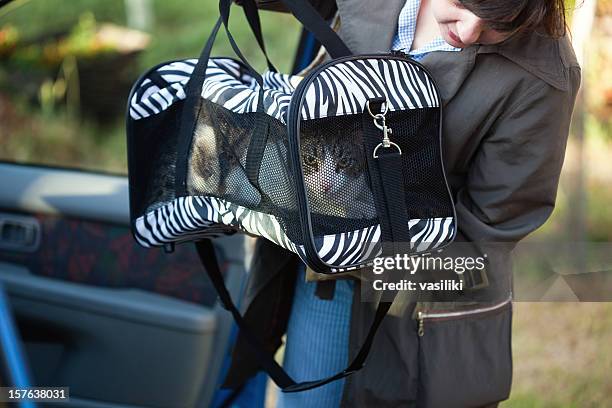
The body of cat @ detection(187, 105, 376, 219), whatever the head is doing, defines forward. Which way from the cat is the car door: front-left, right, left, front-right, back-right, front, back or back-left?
back

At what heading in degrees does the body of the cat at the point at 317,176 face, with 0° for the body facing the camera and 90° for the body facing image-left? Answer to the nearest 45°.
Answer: approximately 315°

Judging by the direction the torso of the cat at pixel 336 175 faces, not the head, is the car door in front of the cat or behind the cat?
behind

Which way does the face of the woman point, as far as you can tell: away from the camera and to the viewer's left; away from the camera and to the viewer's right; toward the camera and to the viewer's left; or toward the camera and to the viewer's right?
toward the camera and to the viewer's left

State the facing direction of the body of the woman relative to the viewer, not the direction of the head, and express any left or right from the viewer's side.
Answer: facing the viewer and to the left of the viewer
